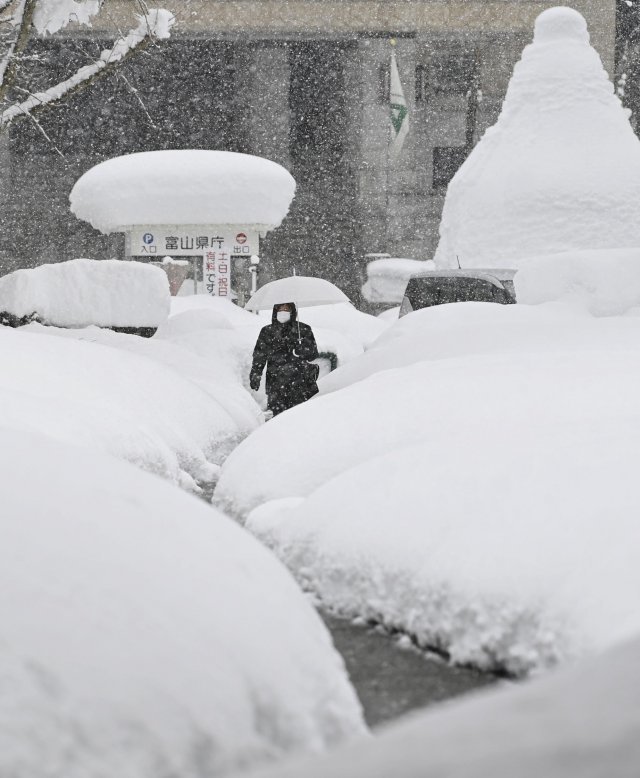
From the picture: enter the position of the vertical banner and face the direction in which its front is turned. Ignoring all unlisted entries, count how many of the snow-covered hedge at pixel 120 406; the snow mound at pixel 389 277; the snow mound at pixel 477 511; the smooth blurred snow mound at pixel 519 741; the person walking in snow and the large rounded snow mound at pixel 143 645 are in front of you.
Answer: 5

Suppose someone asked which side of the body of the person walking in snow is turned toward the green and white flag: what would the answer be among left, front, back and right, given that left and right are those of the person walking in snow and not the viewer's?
back

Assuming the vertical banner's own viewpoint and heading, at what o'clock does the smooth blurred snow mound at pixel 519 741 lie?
The smooth blurred snow mound is roughly at 12 o'clock from the vertical banner.

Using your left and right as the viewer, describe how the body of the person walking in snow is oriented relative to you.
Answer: facing the viewer

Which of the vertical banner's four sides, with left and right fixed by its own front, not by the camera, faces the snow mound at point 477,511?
front

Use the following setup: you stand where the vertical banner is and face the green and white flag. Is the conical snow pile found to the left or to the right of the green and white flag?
right

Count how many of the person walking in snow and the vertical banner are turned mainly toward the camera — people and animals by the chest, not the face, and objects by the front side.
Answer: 2

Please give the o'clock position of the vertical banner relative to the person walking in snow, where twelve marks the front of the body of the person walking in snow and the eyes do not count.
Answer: The vertical banner is roughly at 6 o'clock from the person walking in snow.

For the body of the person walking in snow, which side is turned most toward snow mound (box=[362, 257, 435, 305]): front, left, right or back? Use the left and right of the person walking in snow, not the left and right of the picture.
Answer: back

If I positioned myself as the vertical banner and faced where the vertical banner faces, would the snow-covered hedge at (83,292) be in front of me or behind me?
in front

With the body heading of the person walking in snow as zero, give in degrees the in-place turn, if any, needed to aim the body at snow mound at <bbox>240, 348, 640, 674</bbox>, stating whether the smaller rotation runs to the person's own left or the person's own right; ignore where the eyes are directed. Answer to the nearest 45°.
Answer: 0° — they already face it

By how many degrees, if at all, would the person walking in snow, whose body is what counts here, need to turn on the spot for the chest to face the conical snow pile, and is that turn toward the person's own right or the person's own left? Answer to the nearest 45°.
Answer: approximately 135° to the person's own left

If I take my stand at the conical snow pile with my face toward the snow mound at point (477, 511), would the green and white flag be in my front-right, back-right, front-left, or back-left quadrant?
back-right

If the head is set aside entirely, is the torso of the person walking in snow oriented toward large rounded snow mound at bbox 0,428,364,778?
yes
